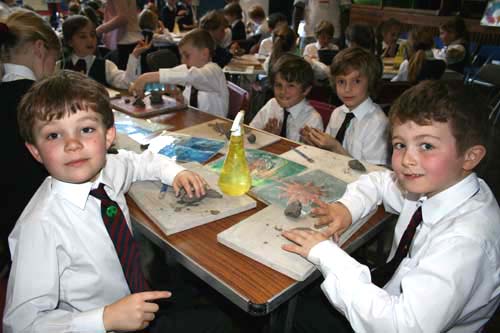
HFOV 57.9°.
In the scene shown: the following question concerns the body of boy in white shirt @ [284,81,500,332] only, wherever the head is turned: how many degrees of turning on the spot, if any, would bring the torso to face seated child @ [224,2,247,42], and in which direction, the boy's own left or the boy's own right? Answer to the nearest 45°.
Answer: approximately 90° to the boy's own right

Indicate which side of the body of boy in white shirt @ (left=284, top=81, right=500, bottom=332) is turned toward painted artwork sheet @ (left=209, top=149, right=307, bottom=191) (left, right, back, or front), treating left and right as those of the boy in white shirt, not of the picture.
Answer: right

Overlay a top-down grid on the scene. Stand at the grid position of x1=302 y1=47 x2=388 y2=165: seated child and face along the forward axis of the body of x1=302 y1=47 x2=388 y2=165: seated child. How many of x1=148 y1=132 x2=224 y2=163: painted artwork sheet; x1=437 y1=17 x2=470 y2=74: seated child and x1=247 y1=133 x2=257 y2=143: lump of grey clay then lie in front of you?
2

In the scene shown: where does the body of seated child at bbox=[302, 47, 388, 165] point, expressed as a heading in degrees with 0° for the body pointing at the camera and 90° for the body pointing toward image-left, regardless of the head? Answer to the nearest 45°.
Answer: approximately 45°

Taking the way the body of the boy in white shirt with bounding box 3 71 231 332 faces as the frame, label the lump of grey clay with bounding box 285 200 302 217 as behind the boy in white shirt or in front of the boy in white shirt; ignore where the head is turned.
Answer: in front

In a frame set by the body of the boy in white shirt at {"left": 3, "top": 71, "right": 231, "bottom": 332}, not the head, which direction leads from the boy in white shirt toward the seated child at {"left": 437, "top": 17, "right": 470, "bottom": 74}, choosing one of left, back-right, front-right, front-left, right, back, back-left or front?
left

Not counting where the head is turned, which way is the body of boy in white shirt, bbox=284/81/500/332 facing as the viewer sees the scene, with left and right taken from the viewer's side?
facing the viewer and to the left of the viewer

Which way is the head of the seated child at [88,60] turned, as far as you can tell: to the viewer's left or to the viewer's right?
to the viewer's right

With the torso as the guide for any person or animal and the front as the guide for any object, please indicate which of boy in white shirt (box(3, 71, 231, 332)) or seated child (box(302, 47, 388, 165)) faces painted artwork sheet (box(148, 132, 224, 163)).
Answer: the seated child

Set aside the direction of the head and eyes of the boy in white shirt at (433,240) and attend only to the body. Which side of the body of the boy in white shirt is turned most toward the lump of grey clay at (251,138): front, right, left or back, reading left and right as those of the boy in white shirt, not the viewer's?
right

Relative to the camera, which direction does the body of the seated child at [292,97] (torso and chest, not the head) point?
toward the camera

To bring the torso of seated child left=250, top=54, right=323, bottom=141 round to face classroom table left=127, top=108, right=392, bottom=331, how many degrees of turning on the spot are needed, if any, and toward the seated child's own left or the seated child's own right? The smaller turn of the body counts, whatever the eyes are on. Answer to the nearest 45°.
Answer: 0° — they already face it
